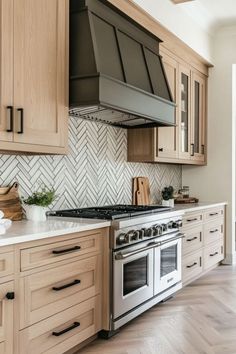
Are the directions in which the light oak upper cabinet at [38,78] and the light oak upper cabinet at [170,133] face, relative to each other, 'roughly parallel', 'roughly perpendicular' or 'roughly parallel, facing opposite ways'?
roughly parallel

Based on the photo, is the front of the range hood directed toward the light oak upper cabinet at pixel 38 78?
no

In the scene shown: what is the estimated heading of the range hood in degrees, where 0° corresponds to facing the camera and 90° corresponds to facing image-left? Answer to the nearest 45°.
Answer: approximately 315°

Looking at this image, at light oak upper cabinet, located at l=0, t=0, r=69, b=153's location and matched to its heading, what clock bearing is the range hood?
The range hood is roughly at 9 o'clock from the light oak upper cabinet.

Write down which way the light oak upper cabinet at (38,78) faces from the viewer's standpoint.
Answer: facing the viewer and to the right of the viewer

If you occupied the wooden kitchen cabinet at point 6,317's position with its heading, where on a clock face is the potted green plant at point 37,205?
The potted green plant is roughly at 8 o'clock from the wooden kitchen cabinet.

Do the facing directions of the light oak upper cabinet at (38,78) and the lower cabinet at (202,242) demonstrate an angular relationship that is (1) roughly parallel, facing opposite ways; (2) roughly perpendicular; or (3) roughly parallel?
roughly parallel

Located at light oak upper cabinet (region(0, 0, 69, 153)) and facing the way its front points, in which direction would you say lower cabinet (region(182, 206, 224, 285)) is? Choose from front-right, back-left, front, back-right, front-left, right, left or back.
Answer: left

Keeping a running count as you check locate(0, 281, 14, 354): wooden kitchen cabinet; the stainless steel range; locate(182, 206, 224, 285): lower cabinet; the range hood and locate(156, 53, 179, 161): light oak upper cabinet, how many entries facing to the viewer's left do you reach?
0

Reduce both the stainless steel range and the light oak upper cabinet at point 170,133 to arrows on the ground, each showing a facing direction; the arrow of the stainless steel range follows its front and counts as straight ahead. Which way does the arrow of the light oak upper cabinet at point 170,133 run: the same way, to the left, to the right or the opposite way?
the same way

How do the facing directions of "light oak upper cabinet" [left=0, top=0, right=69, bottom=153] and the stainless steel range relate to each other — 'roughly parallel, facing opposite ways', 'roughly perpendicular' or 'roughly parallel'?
roughly parallel

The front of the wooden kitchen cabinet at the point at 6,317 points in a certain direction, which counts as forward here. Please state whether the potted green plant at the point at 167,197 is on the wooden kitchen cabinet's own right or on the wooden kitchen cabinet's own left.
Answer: on the wooden kitchen cabinet's own left

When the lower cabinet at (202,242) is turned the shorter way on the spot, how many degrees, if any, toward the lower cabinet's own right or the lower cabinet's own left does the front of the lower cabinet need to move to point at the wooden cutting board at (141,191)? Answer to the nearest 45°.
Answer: approximately 135° to the lower cabinet's own right

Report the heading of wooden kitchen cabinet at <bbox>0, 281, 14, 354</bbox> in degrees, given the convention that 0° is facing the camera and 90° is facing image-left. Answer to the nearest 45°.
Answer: approximately 315°

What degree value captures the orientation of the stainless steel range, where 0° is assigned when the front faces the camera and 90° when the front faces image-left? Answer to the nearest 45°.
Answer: approximately 315°

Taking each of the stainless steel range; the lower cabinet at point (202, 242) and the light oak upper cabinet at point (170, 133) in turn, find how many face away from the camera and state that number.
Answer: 0

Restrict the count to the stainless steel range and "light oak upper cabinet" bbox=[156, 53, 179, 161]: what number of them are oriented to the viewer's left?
0

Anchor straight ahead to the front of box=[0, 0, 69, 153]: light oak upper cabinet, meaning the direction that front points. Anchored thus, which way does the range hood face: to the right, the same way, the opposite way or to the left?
the same way

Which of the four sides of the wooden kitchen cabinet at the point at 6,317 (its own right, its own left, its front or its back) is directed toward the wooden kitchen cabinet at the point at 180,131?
left

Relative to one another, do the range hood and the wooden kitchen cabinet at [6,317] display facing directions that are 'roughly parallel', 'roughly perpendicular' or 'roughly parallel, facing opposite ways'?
roughly parallel

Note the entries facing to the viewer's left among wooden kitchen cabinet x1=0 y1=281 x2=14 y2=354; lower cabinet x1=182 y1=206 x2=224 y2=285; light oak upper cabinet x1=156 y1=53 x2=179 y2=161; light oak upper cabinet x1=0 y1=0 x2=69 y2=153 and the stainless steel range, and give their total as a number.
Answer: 0
